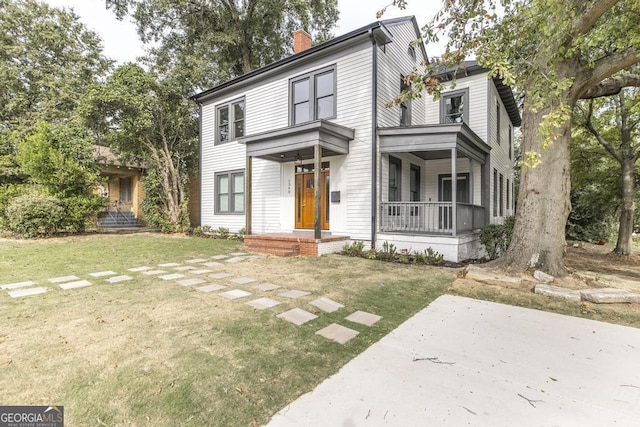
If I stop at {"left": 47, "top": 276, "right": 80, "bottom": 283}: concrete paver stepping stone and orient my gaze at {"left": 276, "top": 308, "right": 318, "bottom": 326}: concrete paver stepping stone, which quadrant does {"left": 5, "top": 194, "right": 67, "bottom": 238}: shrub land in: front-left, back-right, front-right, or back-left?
back-left

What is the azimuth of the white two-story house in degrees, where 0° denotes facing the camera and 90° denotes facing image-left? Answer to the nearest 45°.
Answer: approximately 45°

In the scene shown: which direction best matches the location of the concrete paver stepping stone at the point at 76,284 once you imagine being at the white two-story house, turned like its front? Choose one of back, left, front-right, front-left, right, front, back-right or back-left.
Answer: front

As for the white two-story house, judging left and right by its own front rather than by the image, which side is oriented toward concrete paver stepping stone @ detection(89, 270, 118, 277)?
front

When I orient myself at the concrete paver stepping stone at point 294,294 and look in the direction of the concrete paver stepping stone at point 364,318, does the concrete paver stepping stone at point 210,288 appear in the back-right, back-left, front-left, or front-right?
back-right

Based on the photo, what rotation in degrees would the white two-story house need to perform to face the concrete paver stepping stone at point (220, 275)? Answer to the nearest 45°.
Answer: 0° — it already faces it

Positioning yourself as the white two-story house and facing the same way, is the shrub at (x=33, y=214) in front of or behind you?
in front

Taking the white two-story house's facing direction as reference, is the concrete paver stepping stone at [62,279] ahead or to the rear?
ahead

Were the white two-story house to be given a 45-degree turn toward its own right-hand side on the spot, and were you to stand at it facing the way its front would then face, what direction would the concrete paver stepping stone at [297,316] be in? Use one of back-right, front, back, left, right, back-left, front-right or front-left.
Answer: left

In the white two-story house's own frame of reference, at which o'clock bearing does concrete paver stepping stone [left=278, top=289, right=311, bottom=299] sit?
The concrete paver stepping stone is roughly at 11 o'clock from the white two-story house.

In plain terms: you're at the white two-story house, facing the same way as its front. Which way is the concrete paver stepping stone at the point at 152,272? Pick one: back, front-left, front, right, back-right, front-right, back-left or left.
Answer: front

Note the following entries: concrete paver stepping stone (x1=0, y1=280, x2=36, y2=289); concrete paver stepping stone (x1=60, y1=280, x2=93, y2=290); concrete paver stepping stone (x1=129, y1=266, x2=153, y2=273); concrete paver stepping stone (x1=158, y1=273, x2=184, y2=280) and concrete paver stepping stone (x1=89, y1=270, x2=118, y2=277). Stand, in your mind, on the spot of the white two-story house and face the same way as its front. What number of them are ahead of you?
5

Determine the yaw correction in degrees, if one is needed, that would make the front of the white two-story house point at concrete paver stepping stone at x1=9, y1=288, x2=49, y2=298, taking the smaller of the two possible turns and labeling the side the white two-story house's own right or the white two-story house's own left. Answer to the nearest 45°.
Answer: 0° — it already faces it

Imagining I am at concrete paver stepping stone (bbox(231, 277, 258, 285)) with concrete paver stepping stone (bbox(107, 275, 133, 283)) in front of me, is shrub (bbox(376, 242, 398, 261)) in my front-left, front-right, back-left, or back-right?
back-right

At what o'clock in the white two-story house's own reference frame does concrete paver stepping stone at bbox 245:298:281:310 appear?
The concrete paver stepping stone is roughly at 11 o'clock from the white two-story house.

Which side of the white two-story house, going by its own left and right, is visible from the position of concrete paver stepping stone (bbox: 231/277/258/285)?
front

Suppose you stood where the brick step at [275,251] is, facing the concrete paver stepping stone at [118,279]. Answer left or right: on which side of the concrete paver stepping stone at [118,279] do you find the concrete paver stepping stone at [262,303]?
left
